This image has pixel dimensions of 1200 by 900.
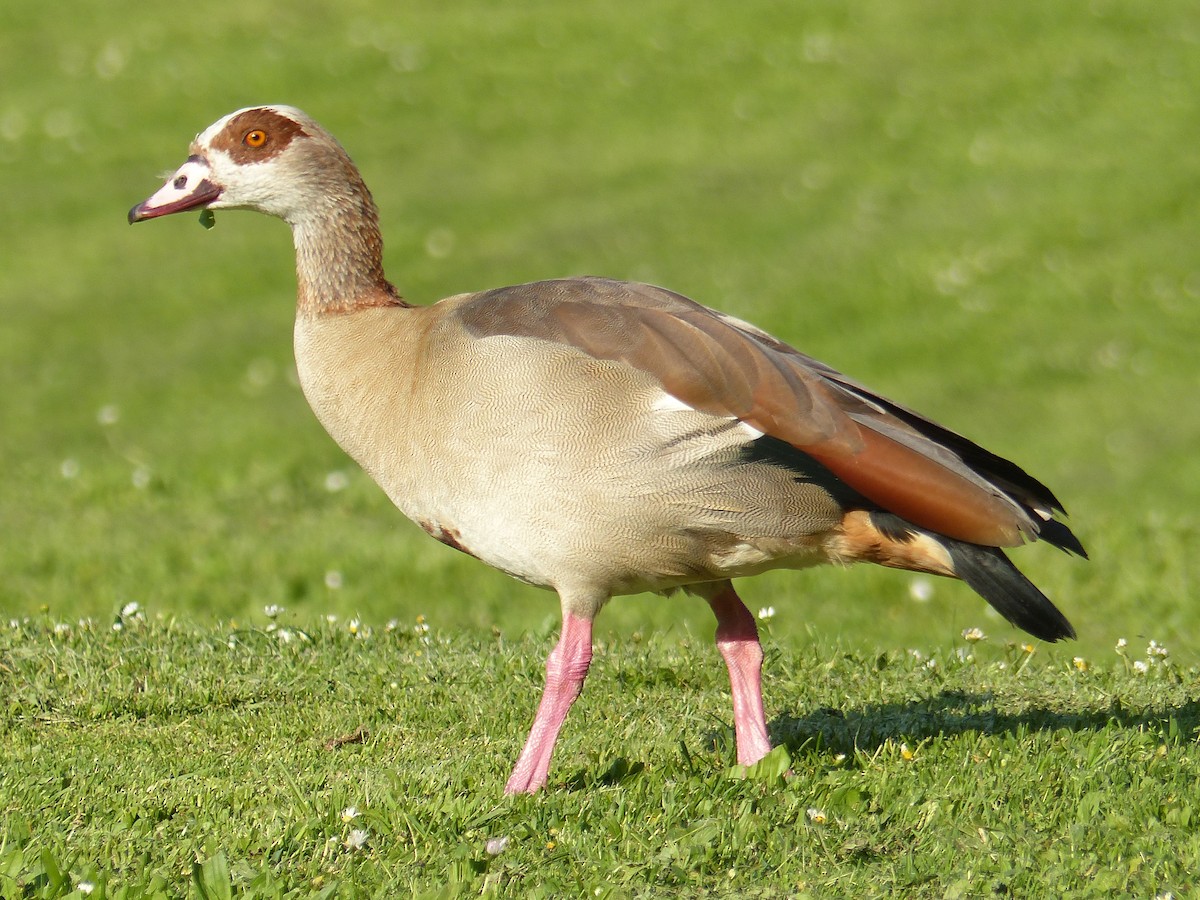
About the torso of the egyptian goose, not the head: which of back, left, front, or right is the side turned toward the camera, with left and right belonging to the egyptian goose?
left
